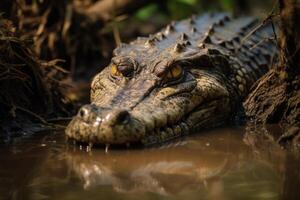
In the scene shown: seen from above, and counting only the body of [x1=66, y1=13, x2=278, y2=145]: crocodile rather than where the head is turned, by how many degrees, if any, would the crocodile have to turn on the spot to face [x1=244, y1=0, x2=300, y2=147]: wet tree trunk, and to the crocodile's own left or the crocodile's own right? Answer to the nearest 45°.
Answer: approximately 135° to the crocodile's own left

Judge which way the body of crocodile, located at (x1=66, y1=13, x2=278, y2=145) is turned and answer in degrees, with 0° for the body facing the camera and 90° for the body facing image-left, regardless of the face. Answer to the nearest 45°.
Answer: approximately 45°
